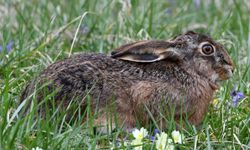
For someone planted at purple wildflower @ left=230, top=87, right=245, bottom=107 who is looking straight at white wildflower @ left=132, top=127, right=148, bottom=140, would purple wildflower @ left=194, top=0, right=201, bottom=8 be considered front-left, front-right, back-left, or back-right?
back-right

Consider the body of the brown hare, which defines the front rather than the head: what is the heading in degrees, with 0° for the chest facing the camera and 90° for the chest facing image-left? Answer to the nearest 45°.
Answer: approximately 270°

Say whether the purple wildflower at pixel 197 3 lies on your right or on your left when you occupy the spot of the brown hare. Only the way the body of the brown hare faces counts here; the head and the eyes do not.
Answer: on your left
